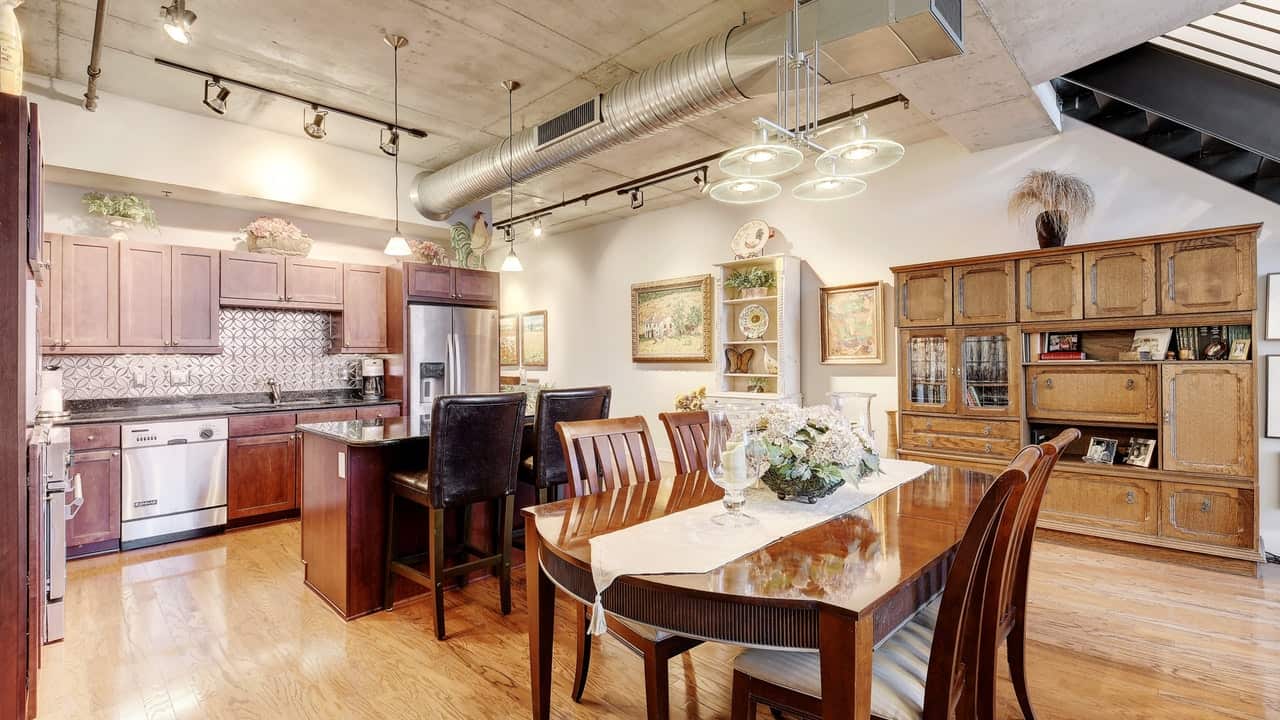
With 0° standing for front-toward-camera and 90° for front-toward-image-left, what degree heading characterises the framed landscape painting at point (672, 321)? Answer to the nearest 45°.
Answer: approximately 45°

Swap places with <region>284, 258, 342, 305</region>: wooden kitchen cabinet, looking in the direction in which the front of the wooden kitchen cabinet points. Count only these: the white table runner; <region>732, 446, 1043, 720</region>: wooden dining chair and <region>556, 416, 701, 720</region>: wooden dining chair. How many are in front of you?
3

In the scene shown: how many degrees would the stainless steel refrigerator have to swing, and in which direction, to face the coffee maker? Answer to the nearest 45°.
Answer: approximately 90° to its right

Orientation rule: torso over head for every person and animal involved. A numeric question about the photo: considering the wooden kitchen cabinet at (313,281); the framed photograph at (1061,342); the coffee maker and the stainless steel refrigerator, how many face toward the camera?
4

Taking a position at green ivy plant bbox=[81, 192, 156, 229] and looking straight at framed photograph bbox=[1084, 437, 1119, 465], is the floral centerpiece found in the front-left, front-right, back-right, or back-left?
front-right

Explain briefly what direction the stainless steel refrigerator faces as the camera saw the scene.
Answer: facing the viewer

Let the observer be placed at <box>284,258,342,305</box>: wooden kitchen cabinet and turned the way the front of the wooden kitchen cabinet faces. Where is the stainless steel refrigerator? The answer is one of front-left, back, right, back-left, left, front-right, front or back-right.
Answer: left

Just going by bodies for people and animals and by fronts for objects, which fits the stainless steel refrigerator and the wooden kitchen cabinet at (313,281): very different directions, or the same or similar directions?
same or similar directions

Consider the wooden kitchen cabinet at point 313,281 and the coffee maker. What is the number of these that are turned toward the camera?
2

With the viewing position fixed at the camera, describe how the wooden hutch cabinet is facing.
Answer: facing the viewer and to the left of the viewer

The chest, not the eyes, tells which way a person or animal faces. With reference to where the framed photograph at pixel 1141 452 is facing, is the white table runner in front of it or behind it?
in front

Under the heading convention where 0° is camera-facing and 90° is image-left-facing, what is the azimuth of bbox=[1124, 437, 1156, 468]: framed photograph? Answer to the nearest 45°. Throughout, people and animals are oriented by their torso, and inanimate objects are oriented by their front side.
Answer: approximately 45°

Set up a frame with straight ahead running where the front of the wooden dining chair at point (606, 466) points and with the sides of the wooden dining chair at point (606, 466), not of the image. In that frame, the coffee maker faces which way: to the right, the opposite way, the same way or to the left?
the same way

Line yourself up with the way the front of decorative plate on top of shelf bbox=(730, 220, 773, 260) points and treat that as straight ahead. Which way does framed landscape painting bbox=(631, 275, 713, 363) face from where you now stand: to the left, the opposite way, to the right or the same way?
the same way
